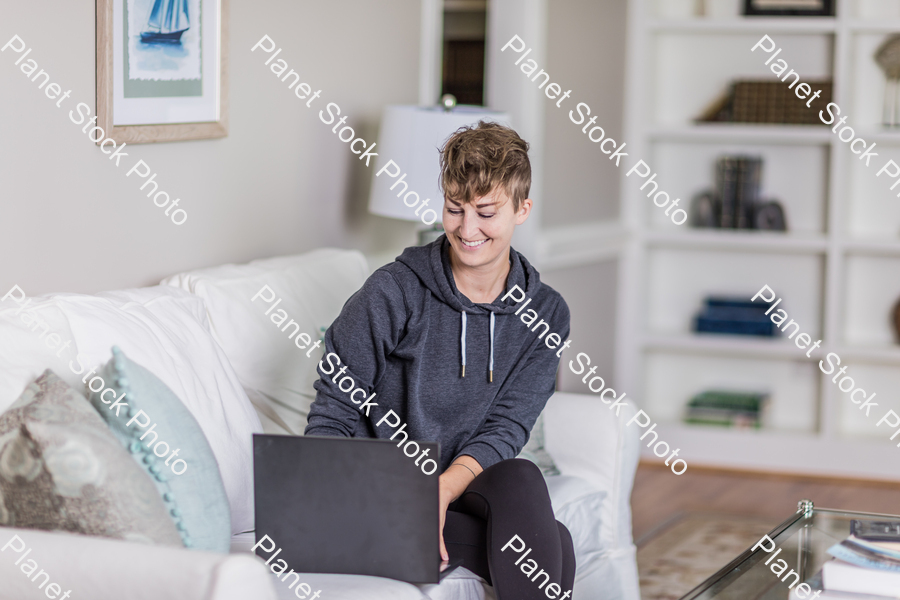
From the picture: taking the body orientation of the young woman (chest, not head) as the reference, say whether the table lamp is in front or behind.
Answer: behind

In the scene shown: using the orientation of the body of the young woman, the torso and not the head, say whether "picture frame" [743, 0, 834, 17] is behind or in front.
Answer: behind

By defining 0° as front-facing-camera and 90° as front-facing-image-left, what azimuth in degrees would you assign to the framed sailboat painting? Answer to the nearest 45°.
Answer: approximately 315°

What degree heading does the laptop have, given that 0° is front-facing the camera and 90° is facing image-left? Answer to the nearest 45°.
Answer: approximately 225°

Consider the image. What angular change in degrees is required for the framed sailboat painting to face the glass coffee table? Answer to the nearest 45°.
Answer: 0° — it already faces it
